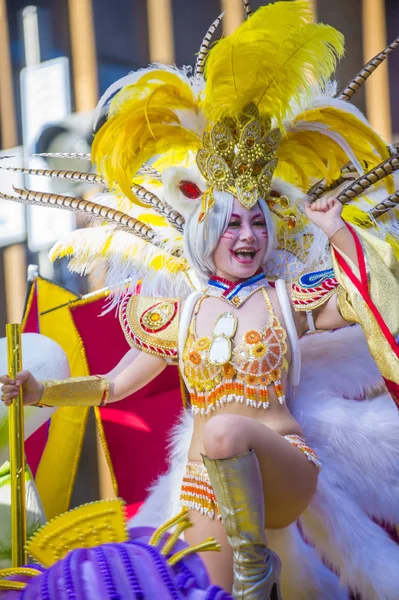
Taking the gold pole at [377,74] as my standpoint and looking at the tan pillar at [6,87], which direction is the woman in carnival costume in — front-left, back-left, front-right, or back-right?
front-left

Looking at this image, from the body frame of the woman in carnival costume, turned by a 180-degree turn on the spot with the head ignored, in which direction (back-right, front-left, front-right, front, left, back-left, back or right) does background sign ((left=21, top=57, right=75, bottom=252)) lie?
front-left

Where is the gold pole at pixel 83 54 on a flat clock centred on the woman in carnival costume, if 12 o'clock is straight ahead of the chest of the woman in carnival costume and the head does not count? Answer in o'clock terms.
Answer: The gold pole is roughly at 5 o'clock from the woman in carnival costume.

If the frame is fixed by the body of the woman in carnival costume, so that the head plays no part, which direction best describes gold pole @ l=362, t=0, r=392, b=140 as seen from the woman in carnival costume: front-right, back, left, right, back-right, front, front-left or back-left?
back-left

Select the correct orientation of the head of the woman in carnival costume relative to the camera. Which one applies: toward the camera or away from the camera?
toward the camera

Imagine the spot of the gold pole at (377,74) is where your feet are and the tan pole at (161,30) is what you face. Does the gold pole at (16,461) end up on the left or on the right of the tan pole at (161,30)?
left

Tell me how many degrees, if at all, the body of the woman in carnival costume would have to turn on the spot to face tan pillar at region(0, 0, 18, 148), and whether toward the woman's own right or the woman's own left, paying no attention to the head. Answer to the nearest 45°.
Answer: approximately 135° to the woman's own right

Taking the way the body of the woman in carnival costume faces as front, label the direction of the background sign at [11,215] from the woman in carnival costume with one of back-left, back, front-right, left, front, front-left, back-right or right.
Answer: back-right

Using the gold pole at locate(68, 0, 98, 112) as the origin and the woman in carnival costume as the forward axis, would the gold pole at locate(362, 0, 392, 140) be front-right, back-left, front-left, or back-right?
front-left

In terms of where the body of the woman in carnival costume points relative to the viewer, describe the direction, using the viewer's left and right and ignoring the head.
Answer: facing the viewer
